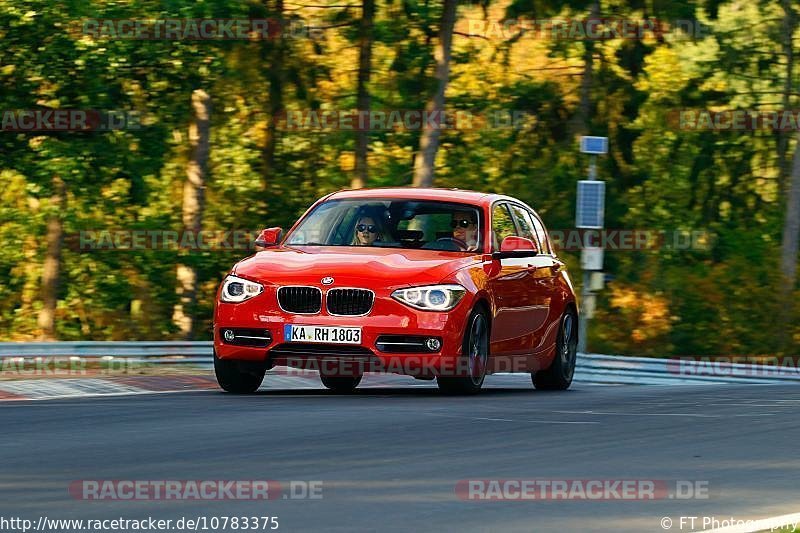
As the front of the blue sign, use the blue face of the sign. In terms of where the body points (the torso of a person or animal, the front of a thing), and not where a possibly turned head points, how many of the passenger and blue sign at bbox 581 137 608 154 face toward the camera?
2

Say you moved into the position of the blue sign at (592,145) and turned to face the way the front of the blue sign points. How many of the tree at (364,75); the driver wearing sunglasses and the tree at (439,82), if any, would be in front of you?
1

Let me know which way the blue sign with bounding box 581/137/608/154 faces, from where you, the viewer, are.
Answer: facing the viewer

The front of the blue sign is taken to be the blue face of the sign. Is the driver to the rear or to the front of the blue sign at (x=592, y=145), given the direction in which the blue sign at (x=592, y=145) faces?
to the front

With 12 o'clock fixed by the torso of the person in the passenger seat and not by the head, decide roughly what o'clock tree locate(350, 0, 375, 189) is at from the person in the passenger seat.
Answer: The tree is roughly at 6 o'clock from the person in the passenger seat.

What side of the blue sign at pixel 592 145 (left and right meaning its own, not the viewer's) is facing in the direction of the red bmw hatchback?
front

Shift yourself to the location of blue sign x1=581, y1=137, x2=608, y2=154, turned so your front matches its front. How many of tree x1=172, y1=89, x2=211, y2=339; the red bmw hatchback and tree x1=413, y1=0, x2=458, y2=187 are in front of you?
1

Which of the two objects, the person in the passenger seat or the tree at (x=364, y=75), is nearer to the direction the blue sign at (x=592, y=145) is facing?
the person in the passenger seat

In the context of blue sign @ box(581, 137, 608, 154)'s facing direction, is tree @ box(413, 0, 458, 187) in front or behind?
behind

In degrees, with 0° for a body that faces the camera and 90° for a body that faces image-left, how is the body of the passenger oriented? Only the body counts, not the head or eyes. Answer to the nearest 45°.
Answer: approximately 0°

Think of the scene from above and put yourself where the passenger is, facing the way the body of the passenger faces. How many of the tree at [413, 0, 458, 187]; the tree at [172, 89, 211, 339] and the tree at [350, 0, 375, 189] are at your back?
3
